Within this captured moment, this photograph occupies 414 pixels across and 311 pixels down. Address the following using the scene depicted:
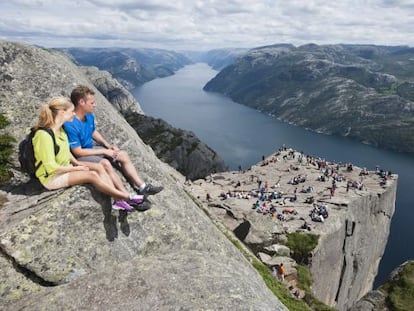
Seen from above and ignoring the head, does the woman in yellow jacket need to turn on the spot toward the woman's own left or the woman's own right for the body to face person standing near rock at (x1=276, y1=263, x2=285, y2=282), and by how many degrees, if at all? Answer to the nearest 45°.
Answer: approximately 45° to the woman's own left

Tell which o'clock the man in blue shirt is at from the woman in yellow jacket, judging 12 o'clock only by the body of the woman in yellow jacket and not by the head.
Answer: The man in blue shirt is roughly at 10 o'clock from the woman in yellow jacket.

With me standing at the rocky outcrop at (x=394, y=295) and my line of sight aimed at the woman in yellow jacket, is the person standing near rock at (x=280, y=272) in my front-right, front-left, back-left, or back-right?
front-right

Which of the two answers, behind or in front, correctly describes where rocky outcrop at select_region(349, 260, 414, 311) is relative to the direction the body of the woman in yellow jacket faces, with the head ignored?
in front

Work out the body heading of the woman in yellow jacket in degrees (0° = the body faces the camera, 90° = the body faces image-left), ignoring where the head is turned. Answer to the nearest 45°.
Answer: approximately 270°

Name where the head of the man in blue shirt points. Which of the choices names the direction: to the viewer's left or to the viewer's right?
to the viewer's right
